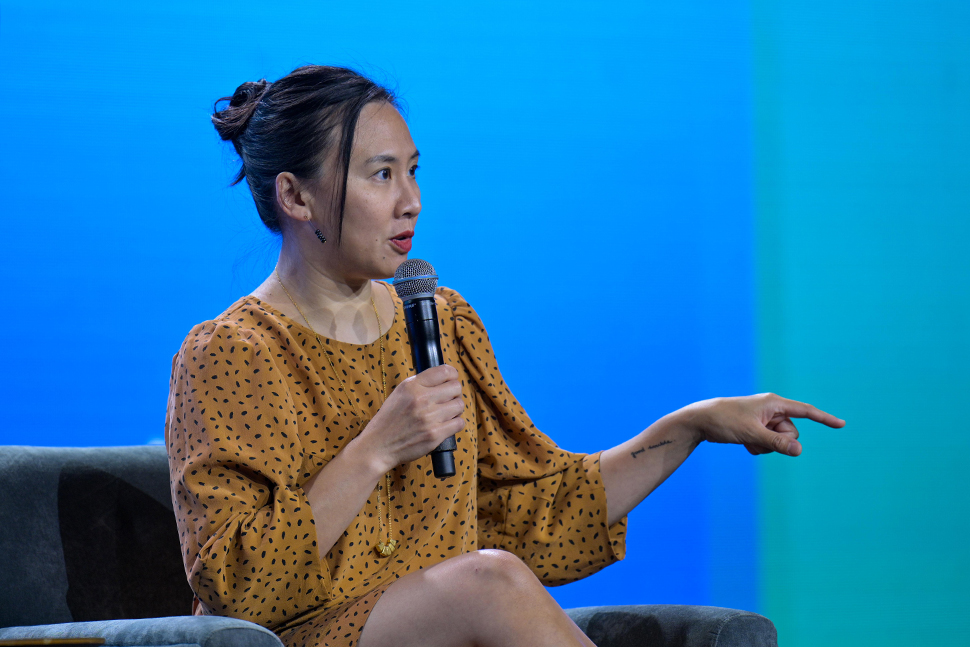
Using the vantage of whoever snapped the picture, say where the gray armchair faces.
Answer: facing the viewer and to the right of the viewer

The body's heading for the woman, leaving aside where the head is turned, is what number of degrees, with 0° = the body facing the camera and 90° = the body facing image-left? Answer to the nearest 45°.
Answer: approximately 315°
